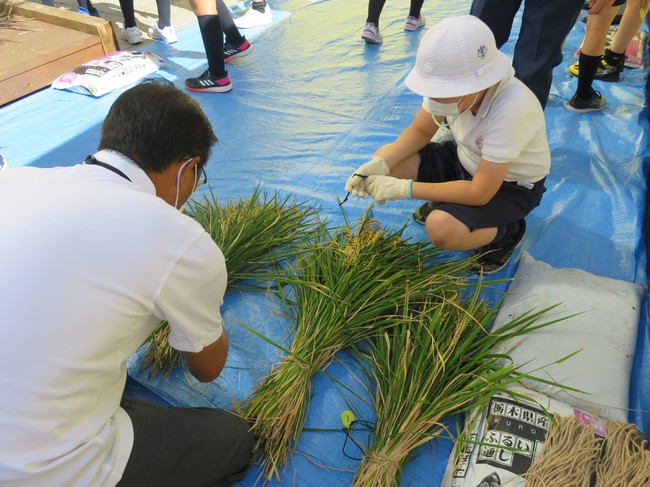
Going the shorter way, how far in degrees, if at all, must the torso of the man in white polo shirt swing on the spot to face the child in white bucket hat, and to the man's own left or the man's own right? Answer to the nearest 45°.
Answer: approximately 45° to the man's own right

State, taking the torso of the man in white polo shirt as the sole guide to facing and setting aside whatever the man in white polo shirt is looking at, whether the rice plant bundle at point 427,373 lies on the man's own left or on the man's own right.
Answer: on the man's own right

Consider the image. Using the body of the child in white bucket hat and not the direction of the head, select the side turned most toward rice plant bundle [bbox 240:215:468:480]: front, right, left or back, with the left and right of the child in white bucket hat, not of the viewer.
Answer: front

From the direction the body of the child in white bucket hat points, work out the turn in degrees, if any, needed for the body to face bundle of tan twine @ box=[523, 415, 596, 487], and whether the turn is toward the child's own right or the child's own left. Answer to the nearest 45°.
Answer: approximately 45° to the child's own left

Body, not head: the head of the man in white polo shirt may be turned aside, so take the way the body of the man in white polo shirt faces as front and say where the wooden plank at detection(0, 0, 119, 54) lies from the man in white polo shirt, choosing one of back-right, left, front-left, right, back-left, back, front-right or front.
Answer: front-left

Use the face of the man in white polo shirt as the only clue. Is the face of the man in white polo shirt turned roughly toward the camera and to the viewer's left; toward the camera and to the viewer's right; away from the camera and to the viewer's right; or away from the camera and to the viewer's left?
away from the camera and to the viewer's right

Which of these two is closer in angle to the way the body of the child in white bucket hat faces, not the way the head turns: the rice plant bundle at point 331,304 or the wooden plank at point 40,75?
the rice plant bundle

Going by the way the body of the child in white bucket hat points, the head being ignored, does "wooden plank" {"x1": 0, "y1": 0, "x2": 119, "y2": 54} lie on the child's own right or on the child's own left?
on the child's own right

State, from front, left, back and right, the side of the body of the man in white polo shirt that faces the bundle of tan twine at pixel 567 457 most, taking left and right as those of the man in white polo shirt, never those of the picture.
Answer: right

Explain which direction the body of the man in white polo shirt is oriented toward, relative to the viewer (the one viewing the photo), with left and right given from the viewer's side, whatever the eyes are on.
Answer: facing away from the viewer and to the right of the viewer

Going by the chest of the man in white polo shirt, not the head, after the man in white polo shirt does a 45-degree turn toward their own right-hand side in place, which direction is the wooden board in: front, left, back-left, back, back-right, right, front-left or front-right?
left
